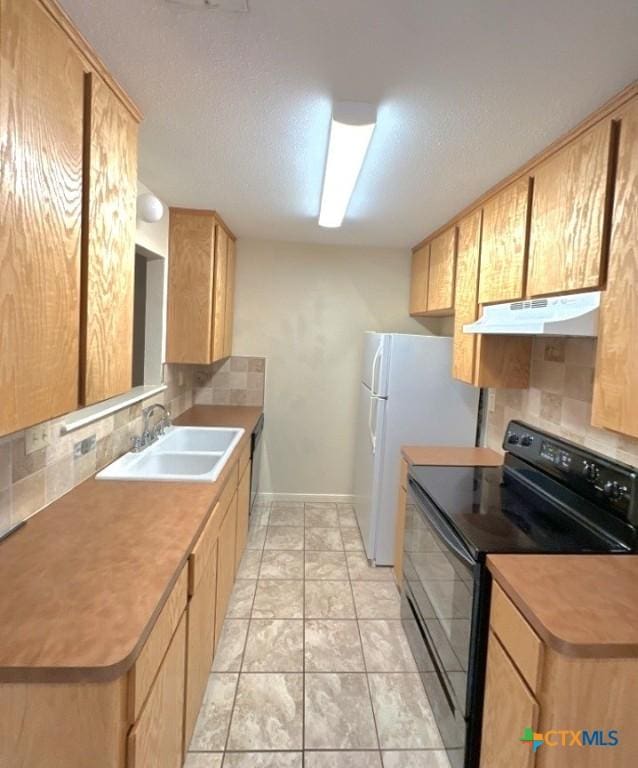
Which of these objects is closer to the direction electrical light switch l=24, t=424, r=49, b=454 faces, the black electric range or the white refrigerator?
the black electric range

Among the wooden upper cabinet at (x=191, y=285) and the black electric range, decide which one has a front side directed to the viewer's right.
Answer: the wooden upper cabinet

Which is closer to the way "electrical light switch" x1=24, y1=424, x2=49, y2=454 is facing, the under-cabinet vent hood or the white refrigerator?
the under-cabinet vent hood

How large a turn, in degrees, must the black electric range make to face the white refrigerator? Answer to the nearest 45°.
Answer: approximately 90° to its right

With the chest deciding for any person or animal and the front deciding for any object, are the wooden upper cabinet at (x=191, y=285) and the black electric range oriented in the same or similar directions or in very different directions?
very different directions

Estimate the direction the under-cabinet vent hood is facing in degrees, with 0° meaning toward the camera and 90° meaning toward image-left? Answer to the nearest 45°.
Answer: approximately 45°

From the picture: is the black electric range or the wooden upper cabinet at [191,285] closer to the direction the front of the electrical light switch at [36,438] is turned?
the black electric range

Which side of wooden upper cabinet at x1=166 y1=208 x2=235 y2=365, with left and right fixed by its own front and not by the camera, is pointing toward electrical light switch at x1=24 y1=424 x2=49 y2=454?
right

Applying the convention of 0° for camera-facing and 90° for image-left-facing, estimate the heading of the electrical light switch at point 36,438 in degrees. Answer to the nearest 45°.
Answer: approximately 315°

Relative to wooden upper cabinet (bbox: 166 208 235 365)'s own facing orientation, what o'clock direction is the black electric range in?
The black electric range is roughly at 2 o'clock from the wooden upper cabinet.

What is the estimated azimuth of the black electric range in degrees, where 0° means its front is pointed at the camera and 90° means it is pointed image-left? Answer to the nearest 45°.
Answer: approximately 45°

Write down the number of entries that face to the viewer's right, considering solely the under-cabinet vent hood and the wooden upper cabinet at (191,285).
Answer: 1

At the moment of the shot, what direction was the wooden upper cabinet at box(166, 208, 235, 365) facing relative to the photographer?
facing to the right of the viewer
